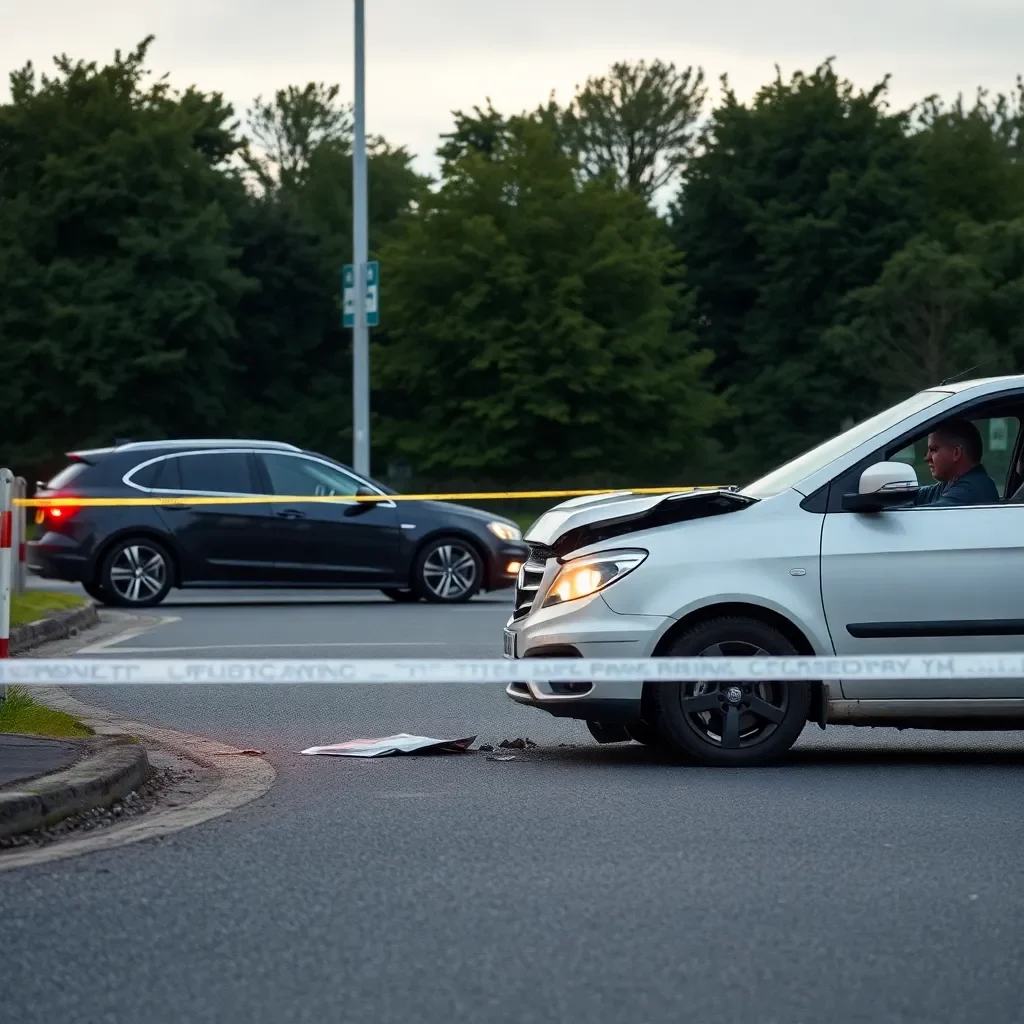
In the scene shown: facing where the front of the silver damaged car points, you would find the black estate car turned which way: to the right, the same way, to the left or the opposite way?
the opposite way

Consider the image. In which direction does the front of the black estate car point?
to the viewer's right

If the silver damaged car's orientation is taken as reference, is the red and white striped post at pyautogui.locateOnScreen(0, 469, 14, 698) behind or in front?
in front

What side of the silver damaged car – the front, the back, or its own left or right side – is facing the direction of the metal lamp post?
right

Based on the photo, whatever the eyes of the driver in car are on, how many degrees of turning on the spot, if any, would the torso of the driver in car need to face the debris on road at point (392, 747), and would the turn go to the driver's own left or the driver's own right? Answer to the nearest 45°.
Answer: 0° — they already face it

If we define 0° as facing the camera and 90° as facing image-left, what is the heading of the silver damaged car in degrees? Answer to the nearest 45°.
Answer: approximately 90°

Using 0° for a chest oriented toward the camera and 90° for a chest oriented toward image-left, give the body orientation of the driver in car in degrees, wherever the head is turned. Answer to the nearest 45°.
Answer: approximately 90°

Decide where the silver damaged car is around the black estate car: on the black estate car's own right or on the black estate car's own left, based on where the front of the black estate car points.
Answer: on the black estate car's own right

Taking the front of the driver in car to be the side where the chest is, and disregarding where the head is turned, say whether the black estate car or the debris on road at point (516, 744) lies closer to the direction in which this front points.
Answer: the debris on road
